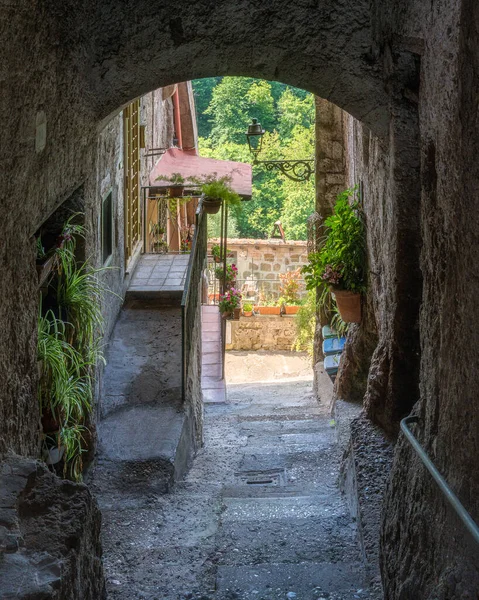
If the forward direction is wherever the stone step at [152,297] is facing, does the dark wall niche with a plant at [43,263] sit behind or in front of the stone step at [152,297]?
in front

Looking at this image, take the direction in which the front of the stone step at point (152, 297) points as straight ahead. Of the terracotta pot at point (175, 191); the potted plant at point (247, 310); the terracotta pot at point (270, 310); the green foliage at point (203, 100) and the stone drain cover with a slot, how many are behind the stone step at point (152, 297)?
4

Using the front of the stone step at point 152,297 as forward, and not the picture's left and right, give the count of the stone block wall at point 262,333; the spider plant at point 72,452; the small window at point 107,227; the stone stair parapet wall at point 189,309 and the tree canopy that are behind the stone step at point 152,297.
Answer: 2

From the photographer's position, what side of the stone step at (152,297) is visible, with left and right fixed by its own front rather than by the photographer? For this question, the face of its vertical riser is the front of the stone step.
front

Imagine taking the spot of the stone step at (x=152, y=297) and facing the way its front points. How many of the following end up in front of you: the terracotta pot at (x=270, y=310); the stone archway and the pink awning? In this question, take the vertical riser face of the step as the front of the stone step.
1

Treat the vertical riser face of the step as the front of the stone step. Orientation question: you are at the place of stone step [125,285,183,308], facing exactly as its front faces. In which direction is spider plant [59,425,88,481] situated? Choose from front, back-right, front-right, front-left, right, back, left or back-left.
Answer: front

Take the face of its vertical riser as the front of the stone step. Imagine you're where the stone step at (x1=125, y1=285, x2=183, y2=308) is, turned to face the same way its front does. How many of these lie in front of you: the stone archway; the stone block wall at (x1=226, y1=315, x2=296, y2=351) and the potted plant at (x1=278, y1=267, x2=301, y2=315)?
1

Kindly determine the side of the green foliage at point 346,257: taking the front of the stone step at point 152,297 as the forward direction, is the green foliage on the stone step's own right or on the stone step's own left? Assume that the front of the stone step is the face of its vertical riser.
on the stone step's own left

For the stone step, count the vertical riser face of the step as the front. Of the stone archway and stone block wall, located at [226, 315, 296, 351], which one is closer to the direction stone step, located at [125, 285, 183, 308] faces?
the stone archway

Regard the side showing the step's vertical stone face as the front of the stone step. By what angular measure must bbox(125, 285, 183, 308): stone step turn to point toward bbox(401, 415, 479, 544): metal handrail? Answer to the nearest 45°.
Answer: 0° — it already faces it

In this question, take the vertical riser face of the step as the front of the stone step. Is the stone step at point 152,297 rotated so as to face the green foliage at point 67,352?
yes

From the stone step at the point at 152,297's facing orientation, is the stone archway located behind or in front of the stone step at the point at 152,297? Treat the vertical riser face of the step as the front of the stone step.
in front

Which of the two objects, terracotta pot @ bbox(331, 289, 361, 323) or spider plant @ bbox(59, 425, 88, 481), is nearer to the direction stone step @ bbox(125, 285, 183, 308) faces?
the spider plant
